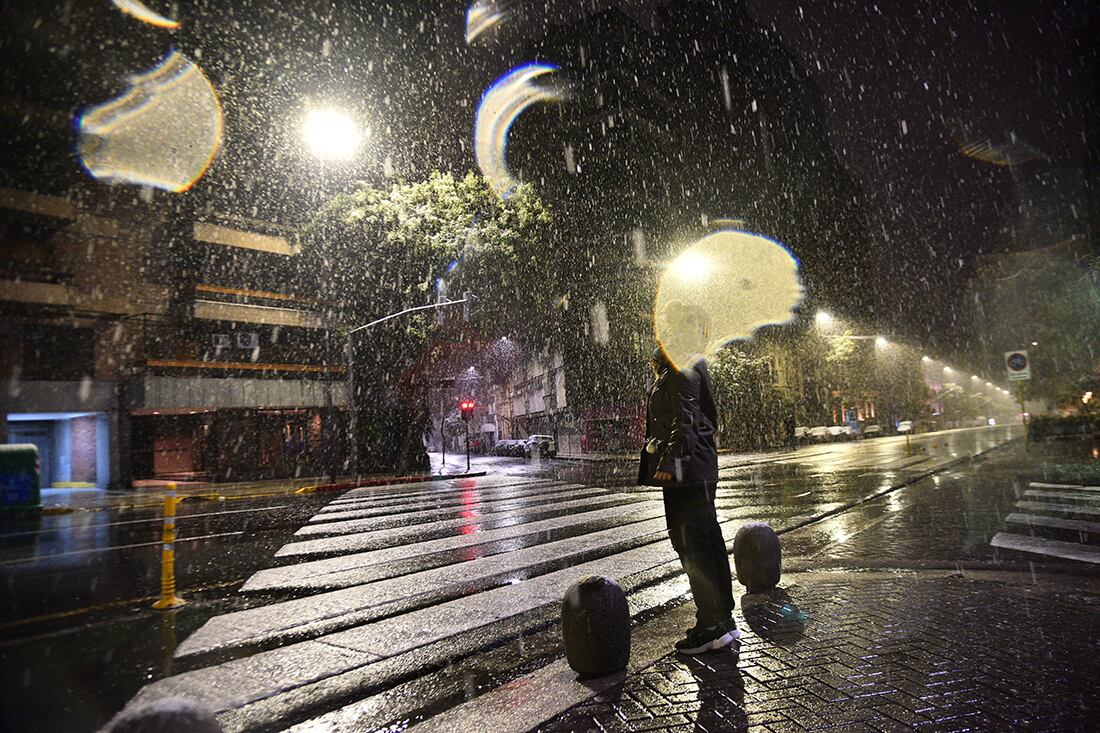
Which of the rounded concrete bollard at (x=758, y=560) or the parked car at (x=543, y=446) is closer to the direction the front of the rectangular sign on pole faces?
the rounded concrete bollard

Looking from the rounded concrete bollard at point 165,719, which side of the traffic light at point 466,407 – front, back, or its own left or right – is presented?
front

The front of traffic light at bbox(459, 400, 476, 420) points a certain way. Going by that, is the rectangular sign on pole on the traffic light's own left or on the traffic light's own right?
on the traffic light's own left

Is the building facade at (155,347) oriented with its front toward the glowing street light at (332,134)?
yes

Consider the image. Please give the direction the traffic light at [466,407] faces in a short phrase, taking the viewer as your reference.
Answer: facing the viewer

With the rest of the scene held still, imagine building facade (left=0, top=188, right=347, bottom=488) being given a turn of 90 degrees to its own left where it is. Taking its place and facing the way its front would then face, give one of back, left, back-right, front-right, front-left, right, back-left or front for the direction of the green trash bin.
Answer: back-right

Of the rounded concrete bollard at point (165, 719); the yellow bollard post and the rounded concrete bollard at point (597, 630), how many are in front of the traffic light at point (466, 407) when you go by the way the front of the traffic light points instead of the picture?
3

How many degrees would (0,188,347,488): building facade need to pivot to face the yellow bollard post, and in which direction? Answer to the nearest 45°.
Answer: approximately 45° to its right

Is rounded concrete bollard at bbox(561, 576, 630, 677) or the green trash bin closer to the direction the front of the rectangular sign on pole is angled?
the rounded concrete bollard

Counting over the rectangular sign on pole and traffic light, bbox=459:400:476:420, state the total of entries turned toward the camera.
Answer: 2

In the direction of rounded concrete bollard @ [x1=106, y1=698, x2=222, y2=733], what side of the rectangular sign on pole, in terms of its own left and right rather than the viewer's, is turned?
front

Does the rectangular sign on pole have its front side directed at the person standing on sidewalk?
yes

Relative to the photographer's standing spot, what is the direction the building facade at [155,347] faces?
facing the viewer and to the right of the viewer

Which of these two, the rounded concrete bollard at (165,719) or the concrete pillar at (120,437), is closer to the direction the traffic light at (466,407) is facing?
the rounded concrete bollard

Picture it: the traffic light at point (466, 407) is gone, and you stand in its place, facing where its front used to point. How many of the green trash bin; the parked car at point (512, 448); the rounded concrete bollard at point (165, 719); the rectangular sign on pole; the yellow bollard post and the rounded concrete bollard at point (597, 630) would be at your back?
1

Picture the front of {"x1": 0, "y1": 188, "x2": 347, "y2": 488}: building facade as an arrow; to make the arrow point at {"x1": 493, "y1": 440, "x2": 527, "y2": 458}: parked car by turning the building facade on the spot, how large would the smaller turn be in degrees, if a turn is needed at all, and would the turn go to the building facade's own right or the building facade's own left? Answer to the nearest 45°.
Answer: approximately 90° to the building facade's own left
